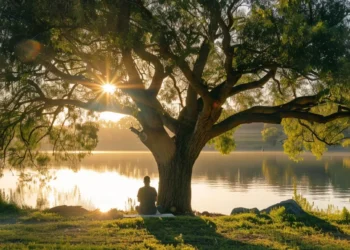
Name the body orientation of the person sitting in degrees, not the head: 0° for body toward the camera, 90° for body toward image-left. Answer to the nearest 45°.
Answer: approximately 180°

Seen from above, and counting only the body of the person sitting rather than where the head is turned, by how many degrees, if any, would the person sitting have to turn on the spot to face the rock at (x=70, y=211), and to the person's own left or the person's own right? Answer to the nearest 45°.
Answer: approximately 45° to the person's own left
